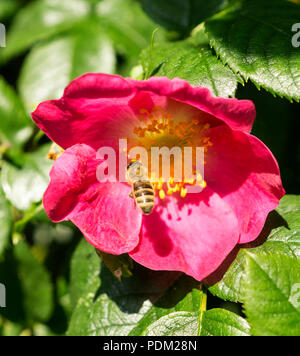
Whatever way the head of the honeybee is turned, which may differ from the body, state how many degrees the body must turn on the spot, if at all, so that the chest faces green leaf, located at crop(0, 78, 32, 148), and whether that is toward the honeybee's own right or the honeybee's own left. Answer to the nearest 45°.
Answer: approximately 45° to the honeybee's own left

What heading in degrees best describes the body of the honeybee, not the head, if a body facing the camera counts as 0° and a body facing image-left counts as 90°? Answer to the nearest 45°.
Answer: approximately 180°
